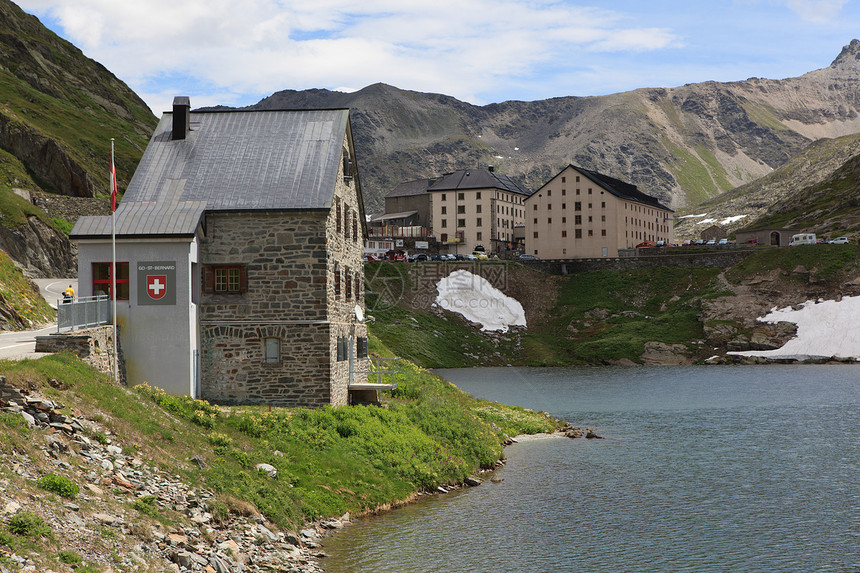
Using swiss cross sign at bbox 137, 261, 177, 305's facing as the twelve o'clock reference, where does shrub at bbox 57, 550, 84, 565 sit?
The shrub is roughly at 12 o'clock from the swiss cross sign.

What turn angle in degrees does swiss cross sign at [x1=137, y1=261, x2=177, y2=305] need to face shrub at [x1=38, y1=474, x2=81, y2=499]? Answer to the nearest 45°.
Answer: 0° — it already faces it

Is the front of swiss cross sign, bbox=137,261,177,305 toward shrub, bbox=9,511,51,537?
yes

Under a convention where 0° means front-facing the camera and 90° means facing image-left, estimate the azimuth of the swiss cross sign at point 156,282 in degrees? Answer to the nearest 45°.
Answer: approximately 0°

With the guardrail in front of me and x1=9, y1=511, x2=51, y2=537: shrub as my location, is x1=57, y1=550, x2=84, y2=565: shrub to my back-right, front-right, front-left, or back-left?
back-right

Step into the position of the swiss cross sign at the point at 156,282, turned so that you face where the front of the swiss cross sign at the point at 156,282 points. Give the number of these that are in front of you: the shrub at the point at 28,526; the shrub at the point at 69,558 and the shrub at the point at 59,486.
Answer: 3
